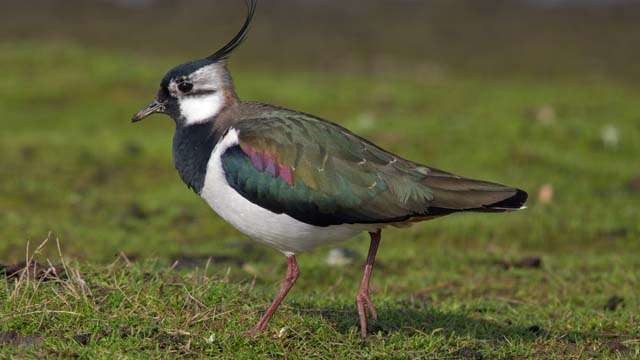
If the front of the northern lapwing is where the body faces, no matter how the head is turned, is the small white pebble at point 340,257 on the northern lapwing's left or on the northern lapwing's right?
on the northern lapwing's right

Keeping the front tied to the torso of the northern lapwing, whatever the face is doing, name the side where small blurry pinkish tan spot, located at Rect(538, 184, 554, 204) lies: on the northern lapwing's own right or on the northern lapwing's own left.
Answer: on the northern lapwing's own right

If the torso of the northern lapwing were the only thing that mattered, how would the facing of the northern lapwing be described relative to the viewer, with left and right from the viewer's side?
facing to the left of the viewer

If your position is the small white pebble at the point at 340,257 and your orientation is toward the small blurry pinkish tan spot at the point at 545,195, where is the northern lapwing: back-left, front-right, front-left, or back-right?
back-right

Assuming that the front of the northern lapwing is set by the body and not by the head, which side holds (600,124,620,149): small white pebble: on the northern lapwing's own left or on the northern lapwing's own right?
on the northern lapwing's own right
